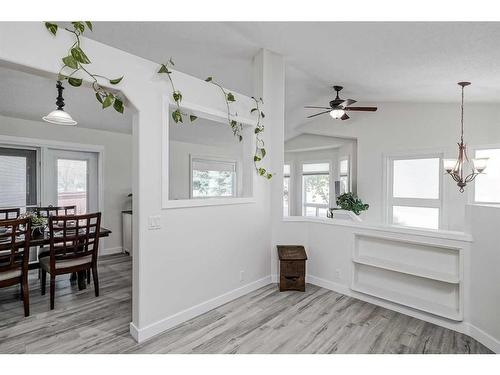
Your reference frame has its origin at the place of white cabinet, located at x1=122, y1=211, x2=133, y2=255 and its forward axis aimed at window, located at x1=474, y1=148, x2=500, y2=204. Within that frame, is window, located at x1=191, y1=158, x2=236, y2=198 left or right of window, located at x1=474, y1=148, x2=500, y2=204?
left

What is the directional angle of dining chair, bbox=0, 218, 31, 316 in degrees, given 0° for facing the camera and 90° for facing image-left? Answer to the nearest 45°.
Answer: approximately 135°
